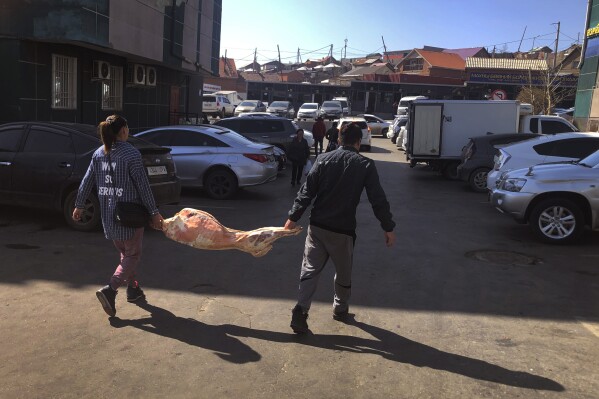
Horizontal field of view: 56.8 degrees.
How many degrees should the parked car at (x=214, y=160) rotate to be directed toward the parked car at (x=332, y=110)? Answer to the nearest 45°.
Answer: approximately 90° to its right

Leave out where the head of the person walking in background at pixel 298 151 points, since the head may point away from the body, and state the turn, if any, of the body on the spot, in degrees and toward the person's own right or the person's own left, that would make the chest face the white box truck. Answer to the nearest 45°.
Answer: approximately 135° to the person's own left

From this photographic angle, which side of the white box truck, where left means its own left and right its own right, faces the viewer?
right

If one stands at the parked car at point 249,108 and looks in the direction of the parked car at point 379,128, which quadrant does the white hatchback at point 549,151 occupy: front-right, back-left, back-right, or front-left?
front-right

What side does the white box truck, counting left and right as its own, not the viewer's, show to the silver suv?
right

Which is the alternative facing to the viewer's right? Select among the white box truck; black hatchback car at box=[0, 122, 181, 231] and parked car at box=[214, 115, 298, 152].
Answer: the white box truck

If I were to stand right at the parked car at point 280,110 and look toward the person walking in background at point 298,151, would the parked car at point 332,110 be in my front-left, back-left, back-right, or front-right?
front-left

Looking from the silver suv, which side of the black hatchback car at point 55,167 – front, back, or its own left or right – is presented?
back

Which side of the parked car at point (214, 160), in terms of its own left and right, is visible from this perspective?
left

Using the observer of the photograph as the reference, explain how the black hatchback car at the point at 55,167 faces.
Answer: facing away from the viewer and to the left of the viewer

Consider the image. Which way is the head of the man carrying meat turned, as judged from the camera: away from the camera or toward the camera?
away from the camera

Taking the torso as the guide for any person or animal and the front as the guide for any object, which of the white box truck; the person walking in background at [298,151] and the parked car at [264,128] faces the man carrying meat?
the person walking in background

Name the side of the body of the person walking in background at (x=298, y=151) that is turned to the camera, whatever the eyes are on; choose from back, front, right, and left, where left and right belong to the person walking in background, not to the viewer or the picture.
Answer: front

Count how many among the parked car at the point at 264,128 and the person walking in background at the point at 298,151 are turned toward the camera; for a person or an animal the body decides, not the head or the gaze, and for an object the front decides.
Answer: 1

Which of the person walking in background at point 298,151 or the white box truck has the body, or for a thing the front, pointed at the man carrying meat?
the person walking in background

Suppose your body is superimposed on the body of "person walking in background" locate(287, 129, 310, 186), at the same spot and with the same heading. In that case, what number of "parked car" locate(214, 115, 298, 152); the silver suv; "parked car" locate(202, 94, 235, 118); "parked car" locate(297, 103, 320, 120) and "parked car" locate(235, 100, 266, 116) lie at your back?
4
